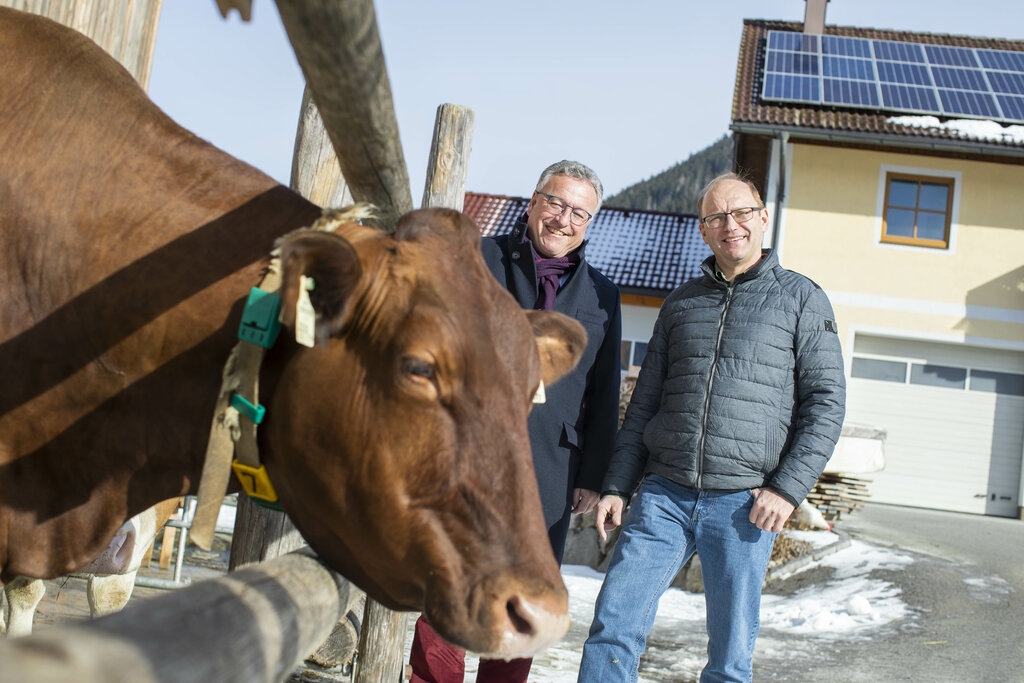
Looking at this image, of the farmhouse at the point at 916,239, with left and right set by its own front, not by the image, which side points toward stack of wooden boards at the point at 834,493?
front

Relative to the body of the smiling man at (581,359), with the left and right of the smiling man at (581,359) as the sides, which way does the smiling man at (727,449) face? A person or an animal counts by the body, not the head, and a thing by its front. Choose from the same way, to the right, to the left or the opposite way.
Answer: the same way

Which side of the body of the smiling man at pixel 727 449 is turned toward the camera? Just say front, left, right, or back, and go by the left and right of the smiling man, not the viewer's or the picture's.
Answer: front

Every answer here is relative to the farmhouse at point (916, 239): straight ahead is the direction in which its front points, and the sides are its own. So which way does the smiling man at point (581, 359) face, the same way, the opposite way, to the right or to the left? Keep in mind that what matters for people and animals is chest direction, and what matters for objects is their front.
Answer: the same way

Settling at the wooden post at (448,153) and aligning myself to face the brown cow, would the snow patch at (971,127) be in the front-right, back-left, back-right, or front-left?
back-left

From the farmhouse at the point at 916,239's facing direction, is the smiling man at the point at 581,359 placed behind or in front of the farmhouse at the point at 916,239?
in front

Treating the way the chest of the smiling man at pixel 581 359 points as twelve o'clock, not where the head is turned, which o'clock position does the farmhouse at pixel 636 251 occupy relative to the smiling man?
The farmhouse is roughly at 6 o'clock from the smiling man.

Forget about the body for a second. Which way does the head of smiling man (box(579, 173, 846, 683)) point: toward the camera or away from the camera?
toward the camera

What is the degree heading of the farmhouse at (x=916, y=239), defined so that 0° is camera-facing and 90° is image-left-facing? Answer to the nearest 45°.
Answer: approximately 0°

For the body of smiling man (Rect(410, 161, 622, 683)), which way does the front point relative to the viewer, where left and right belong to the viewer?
facing the viewer

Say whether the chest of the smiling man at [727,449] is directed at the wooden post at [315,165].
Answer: no

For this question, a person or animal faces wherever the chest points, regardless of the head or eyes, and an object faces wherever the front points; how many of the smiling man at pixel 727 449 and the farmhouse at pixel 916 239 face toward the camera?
2
